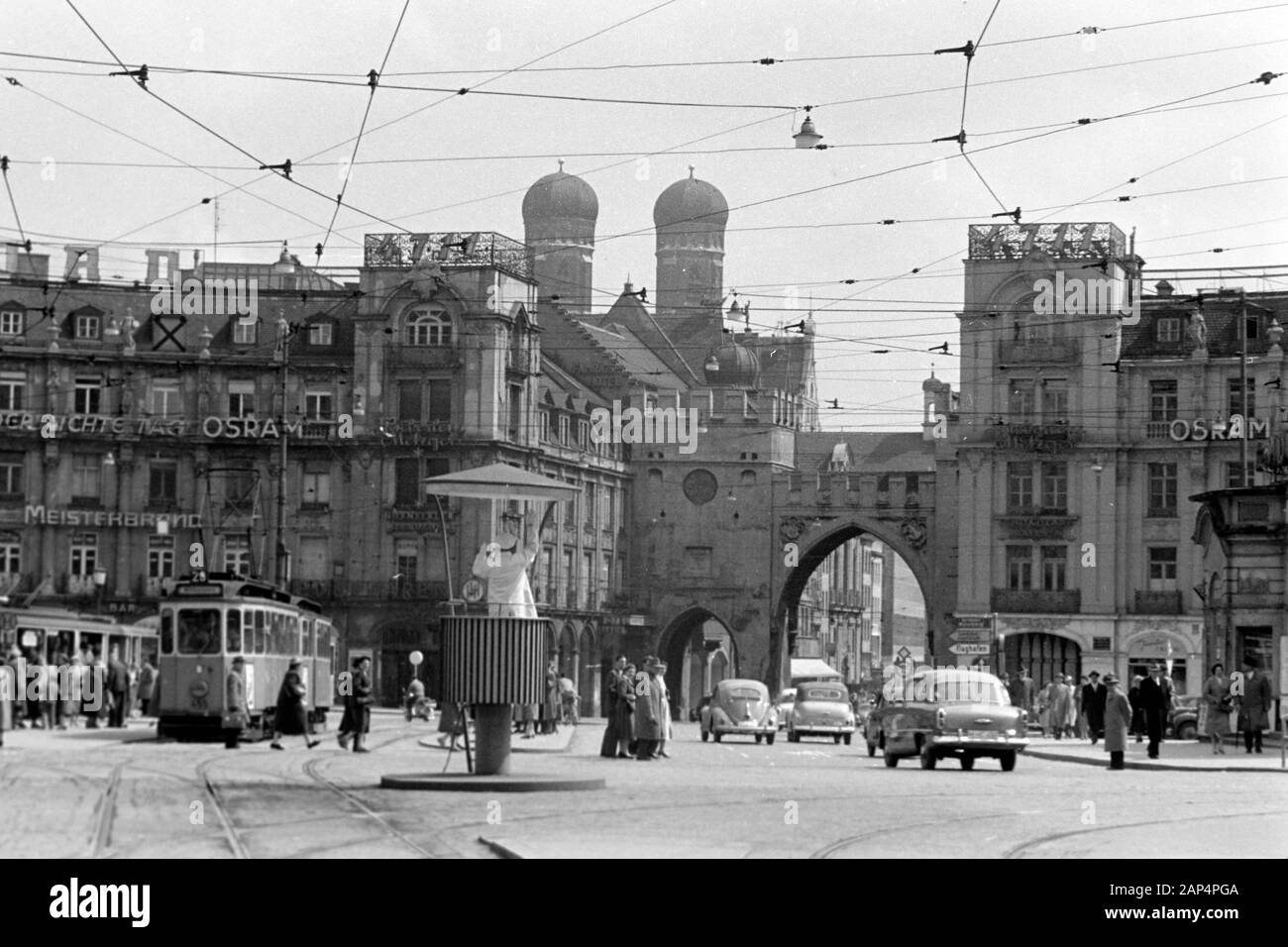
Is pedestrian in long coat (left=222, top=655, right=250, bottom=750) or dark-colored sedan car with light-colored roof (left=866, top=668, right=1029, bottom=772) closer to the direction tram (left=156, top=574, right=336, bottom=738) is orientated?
the pedestrian in long coat

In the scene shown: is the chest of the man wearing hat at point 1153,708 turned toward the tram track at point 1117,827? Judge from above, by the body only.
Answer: yes

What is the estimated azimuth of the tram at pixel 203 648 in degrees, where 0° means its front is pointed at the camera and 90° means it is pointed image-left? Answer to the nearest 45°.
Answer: approximately 45°

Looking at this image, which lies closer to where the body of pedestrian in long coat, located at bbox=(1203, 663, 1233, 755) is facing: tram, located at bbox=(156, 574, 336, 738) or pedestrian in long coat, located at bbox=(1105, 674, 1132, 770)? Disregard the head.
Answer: the pedestrian in long coat

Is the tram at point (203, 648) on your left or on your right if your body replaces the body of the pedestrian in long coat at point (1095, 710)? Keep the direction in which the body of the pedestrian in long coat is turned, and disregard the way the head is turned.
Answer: on your right

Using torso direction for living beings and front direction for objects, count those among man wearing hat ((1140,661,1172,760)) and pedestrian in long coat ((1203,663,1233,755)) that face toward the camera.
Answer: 2

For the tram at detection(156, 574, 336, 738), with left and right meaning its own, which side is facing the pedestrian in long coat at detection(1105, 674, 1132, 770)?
left

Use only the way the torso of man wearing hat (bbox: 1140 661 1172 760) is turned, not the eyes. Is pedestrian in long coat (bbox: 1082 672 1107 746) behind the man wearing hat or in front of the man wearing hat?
behind

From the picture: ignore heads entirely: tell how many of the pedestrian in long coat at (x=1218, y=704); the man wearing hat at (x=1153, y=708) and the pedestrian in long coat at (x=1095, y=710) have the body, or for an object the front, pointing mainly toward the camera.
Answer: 3

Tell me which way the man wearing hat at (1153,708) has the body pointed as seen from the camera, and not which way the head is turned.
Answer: toward the camera

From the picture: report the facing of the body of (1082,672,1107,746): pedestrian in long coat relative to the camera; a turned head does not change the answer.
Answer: toward the camera

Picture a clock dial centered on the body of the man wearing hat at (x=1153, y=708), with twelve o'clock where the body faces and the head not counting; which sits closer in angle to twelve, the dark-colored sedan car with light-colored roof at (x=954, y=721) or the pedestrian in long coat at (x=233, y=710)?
the dark-colored sedan car with light-colored roof
